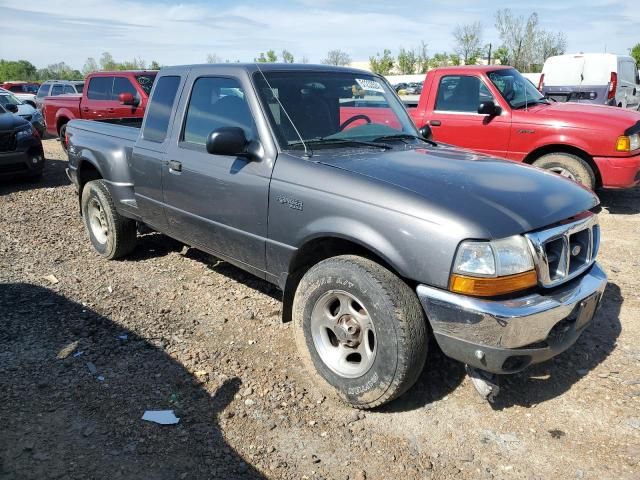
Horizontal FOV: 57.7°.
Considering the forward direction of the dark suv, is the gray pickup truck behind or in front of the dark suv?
in front

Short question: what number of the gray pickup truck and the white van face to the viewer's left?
0

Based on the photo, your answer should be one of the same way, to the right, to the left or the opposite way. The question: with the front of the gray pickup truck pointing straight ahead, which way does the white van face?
to the left

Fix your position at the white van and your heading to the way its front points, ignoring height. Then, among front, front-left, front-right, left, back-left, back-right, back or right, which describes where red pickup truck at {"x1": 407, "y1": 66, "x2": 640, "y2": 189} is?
back-right

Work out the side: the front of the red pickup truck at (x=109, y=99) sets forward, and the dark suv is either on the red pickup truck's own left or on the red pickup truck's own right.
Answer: on the red pickup truck's own right

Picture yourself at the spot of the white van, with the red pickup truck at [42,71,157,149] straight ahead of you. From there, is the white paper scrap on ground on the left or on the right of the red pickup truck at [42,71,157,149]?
left

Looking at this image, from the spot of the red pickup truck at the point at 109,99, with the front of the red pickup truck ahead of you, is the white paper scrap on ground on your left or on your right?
on your right

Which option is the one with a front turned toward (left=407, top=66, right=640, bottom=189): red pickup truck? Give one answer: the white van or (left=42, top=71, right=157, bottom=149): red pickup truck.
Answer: (left=42, top=71, right=157, bottom=149): red pickup truck

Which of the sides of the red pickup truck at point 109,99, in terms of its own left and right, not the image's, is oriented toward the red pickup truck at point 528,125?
front

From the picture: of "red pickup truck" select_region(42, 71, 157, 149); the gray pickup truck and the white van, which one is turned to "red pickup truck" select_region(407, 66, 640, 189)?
"red pickup truck" select_region(42, 71, 157, 149)

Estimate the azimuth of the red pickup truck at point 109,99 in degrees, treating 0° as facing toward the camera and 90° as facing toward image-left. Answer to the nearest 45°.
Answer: approximately 315°
